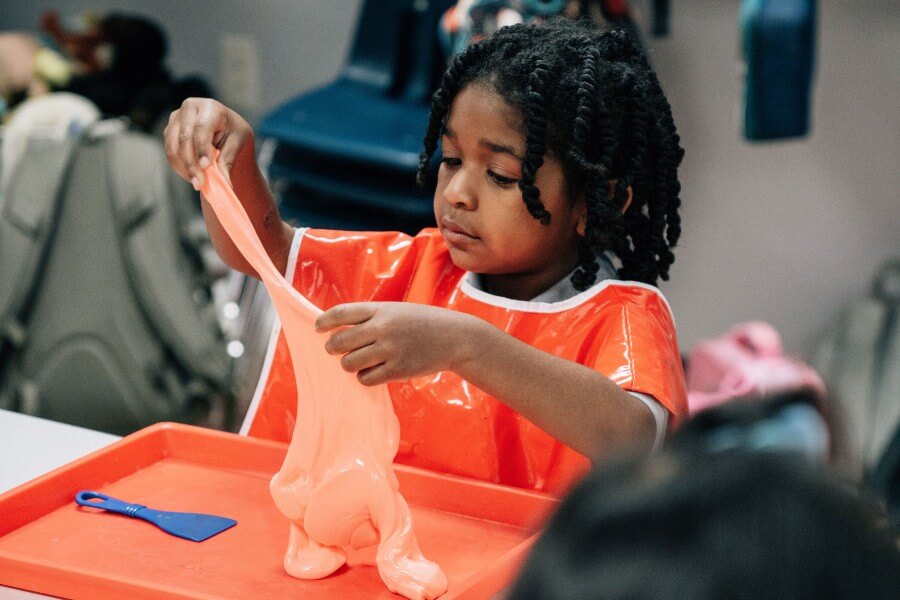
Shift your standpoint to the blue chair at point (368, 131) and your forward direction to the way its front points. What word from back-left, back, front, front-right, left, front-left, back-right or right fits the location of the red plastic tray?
front-left

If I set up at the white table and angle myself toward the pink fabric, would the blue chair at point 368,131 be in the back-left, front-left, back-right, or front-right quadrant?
front-left

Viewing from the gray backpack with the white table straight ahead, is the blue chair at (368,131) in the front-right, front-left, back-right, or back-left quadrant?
back-left

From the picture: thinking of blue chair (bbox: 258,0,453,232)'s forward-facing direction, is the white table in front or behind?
in front

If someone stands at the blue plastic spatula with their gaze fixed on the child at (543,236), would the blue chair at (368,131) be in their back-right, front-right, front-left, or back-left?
front-left

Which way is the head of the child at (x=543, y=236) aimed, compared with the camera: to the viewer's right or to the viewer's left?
to the viewer's left

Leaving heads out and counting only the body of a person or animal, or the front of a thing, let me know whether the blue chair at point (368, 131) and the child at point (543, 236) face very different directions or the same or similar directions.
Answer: same or similar directions
